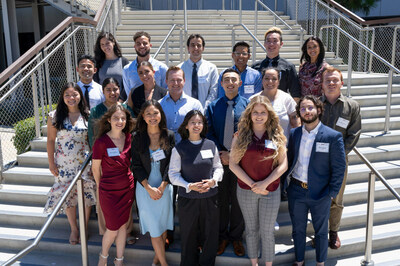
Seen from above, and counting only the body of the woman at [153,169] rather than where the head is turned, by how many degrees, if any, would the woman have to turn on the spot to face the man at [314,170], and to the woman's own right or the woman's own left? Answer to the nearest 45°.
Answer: approximately 90° to the woman's own left

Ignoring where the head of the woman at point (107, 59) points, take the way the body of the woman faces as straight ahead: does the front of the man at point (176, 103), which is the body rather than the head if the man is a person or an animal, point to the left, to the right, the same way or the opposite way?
the same way

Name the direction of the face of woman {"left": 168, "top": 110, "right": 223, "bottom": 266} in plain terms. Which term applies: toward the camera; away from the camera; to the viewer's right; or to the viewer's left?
toward the camera

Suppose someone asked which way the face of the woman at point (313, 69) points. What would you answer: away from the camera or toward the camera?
toward the camera

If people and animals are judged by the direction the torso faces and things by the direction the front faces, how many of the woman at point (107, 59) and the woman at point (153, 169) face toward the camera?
2

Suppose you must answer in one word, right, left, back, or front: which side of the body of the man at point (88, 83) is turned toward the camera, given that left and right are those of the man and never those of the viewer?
front

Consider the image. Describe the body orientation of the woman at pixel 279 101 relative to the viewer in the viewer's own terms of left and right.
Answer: facing the viewer

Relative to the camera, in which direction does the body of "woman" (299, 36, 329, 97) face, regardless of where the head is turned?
toward the camera

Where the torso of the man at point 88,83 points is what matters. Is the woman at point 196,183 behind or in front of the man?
in front

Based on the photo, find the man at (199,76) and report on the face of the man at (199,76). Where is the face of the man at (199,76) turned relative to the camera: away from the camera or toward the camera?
toward the camera
